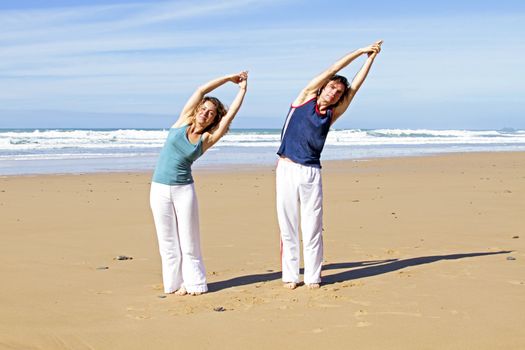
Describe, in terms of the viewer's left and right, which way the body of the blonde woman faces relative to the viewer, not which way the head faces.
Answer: facing the viewer

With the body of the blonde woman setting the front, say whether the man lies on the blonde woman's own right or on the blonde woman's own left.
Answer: on the blonde woman's own left
